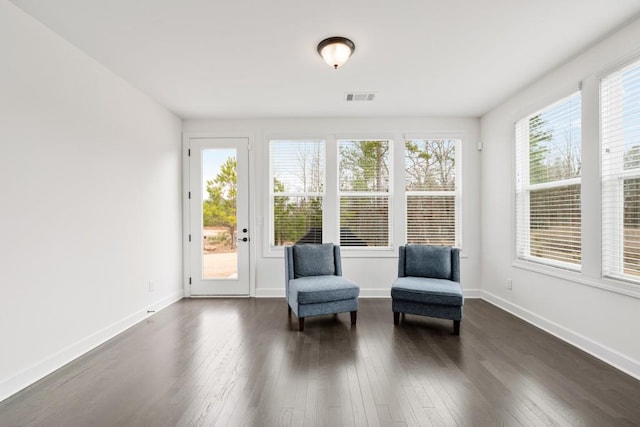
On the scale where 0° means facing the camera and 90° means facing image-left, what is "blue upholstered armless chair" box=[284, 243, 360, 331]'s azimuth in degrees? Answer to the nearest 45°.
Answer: approximately 315°

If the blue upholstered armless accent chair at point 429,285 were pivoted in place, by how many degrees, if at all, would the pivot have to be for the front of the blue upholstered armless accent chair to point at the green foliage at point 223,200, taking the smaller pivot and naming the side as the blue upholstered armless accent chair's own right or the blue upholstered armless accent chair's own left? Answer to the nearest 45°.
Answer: approximately 90° to the blue upholstered armless accent chair's own right

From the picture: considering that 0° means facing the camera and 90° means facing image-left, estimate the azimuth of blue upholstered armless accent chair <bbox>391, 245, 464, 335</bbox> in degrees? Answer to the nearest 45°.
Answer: approximately 0°

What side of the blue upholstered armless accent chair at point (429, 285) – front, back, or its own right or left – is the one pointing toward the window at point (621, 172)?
left

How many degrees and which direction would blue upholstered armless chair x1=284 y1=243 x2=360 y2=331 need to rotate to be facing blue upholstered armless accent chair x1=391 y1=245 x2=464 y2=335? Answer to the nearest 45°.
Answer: approximately 45° to its left

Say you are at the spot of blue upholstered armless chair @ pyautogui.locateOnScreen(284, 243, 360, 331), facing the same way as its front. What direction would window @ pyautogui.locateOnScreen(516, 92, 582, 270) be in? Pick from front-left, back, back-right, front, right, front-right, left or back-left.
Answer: front-left

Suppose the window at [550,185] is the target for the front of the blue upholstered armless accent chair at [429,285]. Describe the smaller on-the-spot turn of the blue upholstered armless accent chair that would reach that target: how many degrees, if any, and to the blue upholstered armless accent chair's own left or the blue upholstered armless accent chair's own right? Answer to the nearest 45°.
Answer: approximately 90° to the blue upholstered armless accent chair's own left

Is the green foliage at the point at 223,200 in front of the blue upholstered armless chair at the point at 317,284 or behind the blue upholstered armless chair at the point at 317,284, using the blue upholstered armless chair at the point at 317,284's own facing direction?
behind

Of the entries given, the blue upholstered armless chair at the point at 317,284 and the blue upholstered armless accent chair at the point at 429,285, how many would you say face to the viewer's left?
0
